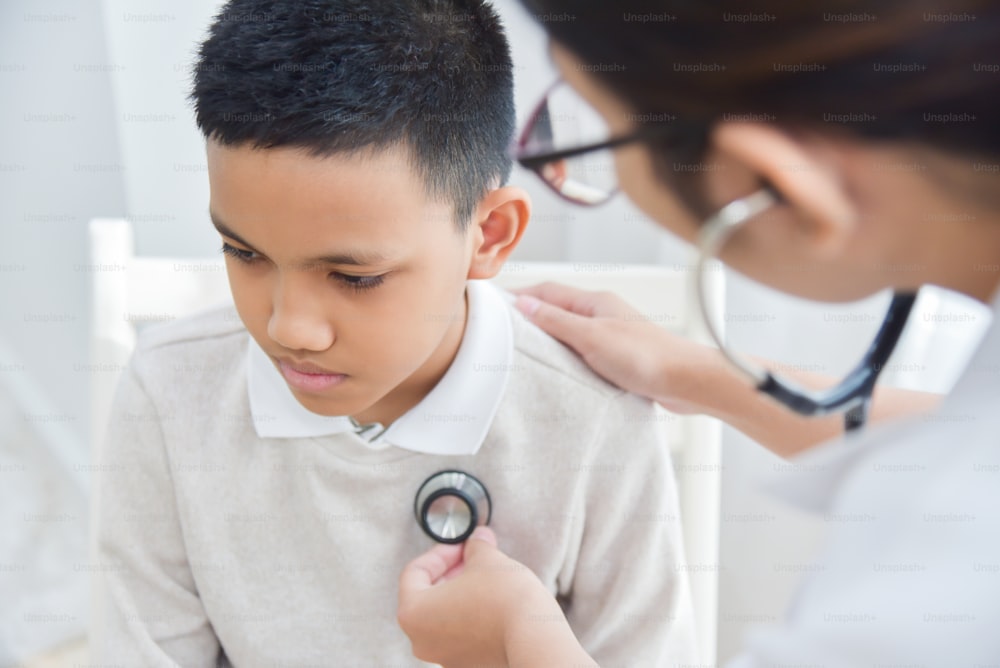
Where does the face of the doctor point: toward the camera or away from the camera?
away from the camera

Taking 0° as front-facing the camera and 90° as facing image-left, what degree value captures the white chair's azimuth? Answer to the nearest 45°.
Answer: approximately 0°

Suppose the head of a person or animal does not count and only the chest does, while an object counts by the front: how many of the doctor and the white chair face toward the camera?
1

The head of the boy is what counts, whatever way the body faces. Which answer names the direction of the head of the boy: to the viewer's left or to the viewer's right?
to the viewer's left

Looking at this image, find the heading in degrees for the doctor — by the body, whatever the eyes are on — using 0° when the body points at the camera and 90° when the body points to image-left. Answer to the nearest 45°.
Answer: approximately 135°
